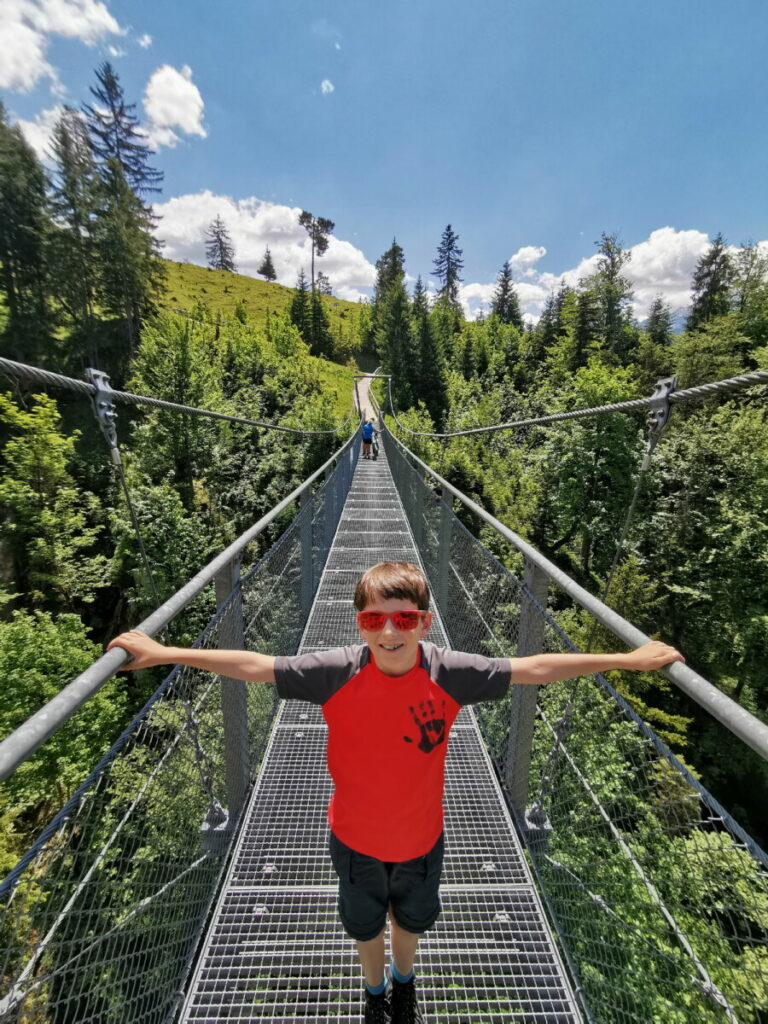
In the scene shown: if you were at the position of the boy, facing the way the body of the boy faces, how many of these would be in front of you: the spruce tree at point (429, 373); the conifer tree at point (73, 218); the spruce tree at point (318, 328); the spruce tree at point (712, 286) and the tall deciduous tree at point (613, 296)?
0

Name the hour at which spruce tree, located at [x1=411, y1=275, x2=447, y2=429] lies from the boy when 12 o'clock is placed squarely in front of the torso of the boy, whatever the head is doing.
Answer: The spruce tree is roughly at 6 o'clock from the boy.

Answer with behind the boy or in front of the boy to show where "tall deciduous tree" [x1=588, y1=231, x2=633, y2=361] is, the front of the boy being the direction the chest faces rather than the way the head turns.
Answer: behind

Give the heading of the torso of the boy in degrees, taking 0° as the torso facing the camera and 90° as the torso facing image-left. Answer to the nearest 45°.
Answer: approximately 0°

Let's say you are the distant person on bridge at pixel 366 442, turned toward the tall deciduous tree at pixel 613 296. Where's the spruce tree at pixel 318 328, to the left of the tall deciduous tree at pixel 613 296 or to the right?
left

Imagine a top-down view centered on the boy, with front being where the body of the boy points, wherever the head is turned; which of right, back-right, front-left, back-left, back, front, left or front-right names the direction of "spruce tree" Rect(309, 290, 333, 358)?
back

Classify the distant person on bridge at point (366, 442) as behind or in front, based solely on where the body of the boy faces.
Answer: behind

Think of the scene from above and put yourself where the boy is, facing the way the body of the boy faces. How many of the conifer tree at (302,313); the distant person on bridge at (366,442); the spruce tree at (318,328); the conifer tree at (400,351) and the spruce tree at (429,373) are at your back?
5

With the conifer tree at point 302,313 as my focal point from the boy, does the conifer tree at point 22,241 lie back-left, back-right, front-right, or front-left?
front-left

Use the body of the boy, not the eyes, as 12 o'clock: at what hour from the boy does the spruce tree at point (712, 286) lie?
The spruce tree is roughly at 7 o'clock from the boy.

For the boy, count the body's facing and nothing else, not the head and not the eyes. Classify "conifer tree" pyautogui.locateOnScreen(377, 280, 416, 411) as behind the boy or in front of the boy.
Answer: behind

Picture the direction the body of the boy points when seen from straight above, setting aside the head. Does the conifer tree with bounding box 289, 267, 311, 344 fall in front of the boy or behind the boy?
behind

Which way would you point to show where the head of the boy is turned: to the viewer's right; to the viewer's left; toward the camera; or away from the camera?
toward the camera

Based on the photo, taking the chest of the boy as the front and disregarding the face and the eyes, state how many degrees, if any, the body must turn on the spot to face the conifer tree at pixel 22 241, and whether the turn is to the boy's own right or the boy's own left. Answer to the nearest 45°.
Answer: approximately 135° to the boy's own right

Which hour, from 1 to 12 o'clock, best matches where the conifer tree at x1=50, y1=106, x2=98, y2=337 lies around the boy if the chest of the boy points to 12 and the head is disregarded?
The conifer tree is roughly at 5 o'clock from the boy.

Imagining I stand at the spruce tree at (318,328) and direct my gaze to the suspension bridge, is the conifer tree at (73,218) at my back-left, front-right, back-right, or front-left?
front-right

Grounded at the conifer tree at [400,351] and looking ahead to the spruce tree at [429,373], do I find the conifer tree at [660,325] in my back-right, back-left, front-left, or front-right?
front-left

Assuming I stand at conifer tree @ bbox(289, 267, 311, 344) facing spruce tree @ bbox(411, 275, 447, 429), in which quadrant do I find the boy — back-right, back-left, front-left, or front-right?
front-right
